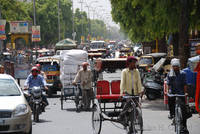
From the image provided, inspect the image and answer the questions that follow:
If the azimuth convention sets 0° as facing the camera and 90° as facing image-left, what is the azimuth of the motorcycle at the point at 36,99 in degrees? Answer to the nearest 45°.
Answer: approximately 0°

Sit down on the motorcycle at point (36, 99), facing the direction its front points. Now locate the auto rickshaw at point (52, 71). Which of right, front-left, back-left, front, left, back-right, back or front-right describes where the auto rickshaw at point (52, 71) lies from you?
back

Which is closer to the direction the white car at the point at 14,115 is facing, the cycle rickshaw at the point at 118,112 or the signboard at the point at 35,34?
the cycle rickshaw

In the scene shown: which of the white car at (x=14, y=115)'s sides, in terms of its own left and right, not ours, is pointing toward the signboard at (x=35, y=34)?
back

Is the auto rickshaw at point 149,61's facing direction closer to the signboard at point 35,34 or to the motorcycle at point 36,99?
the motorcycle

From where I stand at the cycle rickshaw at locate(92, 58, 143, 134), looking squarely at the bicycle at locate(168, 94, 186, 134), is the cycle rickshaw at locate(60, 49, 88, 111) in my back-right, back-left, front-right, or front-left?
back-left
